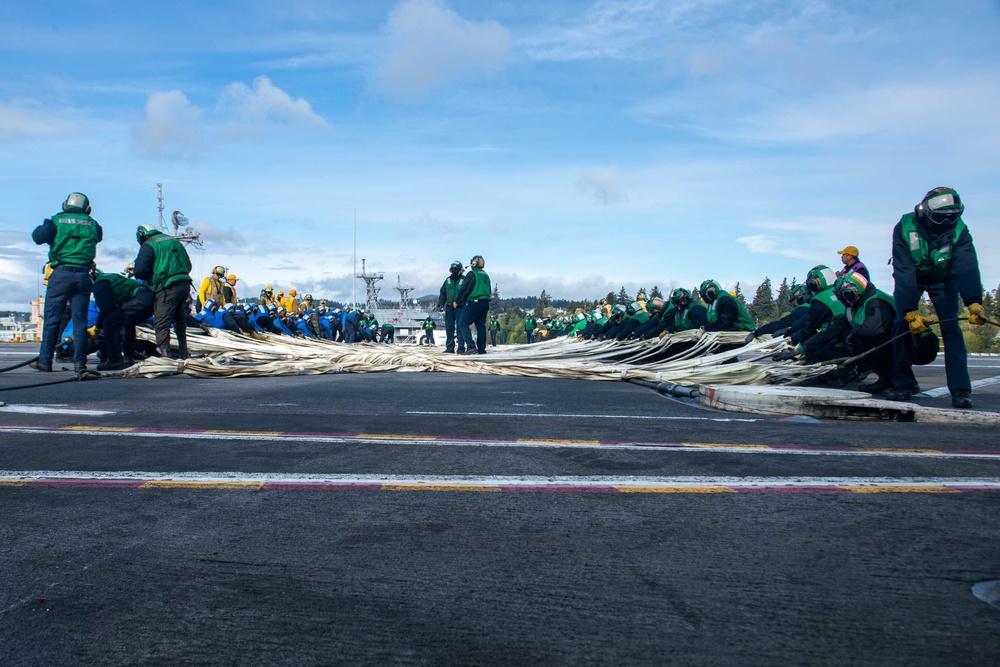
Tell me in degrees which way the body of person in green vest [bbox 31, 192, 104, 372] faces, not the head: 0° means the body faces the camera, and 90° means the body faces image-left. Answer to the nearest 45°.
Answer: approximately 180°

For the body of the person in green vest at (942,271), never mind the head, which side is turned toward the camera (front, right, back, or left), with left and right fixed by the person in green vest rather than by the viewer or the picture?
front

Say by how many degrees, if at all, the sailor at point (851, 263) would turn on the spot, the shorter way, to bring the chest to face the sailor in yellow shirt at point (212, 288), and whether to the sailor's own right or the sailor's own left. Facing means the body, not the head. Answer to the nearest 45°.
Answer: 0° — they already face them

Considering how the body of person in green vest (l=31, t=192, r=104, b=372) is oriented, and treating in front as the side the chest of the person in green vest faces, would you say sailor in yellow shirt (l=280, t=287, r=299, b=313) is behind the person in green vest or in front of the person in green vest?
in front

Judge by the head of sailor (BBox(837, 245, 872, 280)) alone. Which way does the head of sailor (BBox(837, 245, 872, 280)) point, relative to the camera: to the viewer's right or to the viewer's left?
to the viewer's left

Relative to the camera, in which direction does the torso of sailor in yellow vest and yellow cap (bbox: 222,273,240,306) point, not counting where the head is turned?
to the viewer's right

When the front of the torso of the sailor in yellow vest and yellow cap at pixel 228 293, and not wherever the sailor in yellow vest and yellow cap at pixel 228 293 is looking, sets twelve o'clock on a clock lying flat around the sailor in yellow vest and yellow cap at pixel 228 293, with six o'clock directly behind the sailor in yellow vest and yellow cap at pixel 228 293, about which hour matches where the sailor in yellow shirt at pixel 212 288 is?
the sailor in yellow shirt at pixel 212 288 is roughly at 4 o'clock from the sailor in yellow vest and yellow cap at pixel 228 293.

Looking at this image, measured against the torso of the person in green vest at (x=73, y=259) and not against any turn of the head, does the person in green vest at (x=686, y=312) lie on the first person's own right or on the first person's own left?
on the first person's own right

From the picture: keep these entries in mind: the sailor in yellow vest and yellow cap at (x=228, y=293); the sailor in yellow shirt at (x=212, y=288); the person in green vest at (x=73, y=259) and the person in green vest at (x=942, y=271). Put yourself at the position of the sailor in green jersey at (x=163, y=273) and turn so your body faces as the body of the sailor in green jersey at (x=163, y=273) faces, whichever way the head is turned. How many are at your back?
1

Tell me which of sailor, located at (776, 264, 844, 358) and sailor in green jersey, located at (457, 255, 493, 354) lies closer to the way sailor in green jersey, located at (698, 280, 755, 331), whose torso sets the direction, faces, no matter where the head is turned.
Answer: the sailor in green jersey

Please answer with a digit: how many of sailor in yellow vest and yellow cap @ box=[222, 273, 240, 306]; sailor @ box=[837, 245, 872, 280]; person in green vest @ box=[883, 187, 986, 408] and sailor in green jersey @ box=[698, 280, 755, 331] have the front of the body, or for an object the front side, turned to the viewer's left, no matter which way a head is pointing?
2

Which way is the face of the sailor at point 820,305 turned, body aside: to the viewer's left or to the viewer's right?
to the viewer's left

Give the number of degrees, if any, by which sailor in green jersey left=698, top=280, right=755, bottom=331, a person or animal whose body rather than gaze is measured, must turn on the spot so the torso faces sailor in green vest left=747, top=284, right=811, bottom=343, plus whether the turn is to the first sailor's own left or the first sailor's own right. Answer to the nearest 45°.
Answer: approximately 135° to the first sailor's own left

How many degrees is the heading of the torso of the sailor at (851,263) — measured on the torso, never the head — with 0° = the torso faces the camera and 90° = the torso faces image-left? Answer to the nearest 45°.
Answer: approximately 90°
